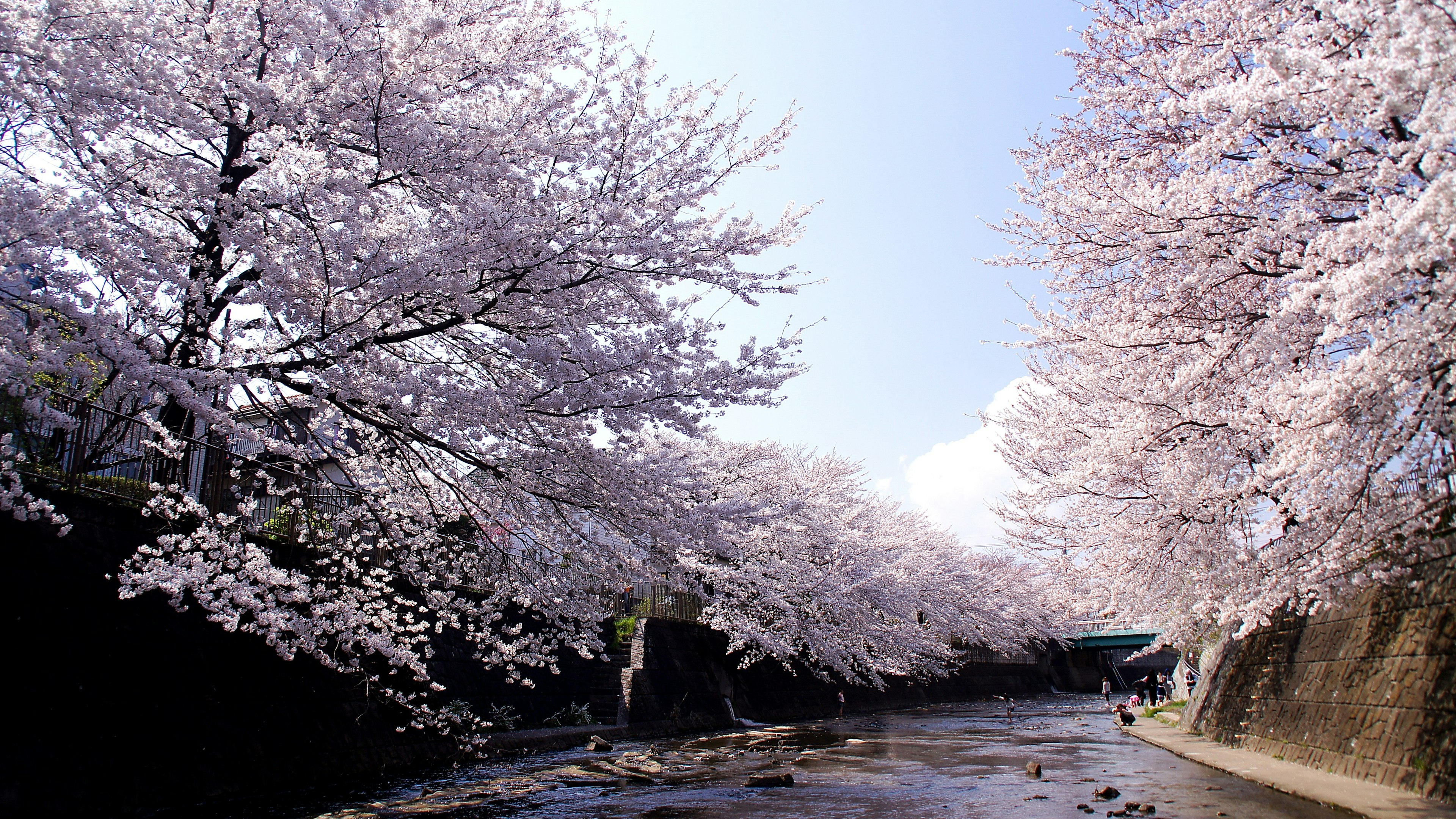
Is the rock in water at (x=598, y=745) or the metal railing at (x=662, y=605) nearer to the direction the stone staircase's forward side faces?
the rock in water

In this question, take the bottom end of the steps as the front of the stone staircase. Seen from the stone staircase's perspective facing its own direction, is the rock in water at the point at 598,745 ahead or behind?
ahead

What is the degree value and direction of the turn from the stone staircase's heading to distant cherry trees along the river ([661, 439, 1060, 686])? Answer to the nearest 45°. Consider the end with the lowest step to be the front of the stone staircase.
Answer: approximately 135° to its left

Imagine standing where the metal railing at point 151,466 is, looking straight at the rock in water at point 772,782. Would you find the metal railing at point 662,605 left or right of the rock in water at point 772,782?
left

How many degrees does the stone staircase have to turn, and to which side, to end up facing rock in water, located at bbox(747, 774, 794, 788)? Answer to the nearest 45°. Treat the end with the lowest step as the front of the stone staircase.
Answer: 0° — it already faces it

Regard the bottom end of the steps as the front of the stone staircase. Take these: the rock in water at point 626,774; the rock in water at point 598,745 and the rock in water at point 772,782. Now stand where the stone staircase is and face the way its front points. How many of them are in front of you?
3

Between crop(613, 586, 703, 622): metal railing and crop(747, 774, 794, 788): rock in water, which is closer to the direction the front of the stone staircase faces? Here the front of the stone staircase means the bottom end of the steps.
the rock in water

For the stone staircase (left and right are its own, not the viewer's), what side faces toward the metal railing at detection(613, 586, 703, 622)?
back

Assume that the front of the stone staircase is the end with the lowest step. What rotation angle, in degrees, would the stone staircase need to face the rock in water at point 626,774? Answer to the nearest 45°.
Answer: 0° — it already faces it
